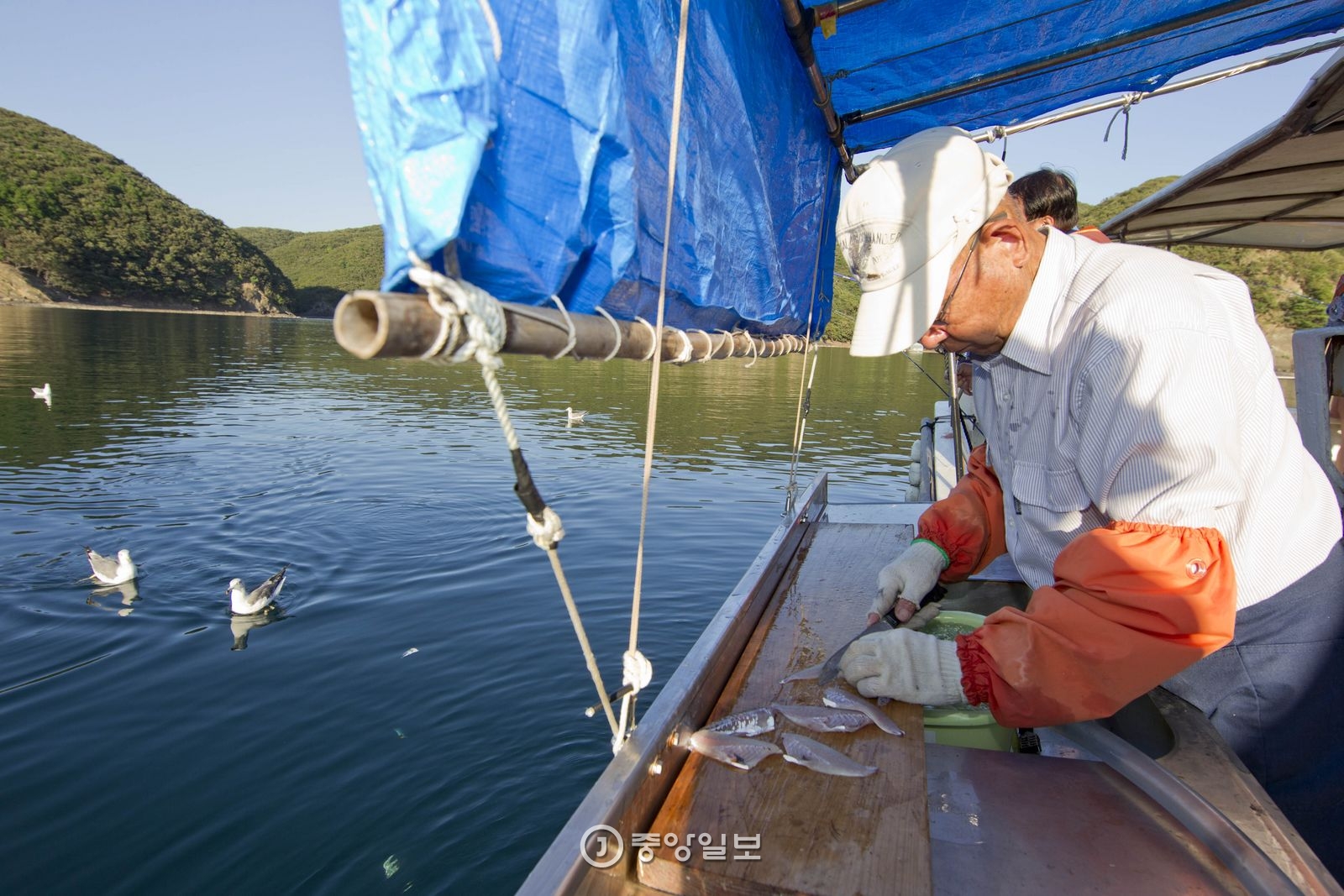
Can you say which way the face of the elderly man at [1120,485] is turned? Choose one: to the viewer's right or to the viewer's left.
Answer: to the viewer's left

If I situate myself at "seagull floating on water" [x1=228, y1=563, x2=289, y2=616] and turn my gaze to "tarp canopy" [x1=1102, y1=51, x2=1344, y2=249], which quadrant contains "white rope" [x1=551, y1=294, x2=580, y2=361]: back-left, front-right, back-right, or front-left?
front-right

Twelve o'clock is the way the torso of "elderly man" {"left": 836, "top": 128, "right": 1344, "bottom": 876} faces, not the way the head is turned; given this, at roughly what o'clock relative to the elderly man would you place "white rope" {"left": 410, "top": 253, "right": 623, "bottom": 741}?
The white rope is roughly at 10 o'clock from the elderly man.

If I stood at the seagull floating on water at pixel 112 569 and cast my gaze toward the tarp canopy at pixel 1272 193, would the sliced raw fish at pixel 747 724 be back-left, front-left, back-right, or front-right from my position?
front-right

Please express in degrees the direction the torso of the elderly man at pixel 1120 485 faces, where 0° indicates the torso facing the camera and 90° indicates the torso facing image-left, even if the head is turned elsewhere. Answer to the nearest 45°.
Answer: approximately 90°

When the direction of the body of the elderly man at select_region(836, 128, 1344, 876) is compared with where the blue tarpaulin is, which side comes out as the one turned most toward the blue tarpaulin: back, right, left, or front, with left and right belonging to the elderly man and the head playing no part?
front

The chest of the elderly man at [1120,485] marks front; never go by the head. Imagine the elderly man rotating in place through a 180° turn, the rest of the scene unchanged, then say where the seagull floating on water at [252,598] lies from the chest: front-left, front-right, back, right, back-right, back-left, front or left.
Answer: back

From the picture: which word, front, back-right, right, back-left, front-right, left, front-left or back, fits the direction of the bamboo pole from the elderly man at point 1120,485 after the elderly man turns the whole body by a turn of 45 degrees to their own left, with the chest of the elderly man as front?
front

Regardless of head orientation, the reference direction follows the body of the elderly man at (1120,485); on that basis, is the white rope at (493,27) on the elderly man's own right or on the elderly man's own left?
on the elderly man's own left
